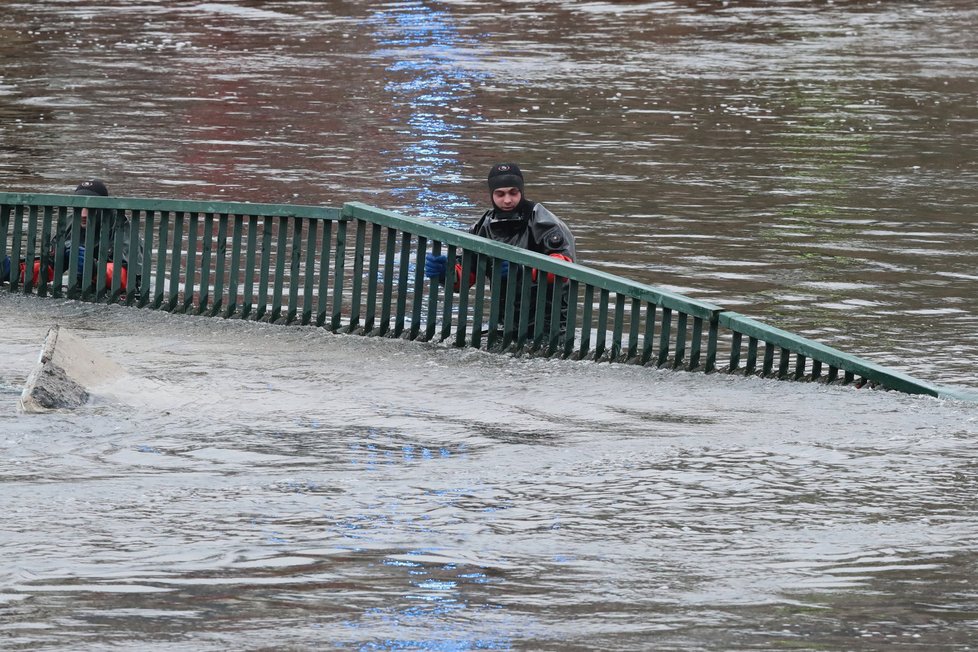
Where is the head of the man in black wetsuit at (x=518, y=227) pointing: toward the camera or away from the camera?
toward the camera

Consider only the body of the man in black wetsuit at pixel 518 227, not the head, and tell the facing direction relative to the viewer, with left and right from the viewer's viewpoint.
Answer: facing the viewer and to the left of the viewer

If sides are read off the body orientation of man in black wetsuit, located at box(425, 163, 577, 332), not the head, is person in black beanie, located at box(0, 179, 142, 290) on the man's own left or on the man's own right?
on the man's own right
